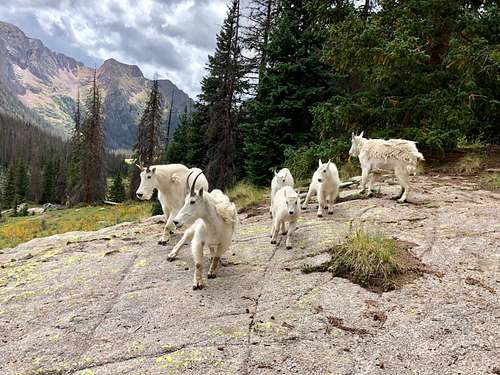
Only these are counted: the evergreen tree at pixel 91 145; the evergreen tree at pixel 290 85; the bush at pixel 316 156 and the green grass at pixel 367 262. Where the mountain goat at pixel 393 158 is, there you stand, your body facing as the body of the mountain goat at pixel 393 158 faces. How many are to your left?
1

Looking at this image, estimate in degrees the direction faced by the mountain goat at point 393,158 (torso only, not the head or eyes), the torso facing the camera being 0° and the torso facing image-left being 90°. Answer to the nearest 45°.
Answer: approximately 90°

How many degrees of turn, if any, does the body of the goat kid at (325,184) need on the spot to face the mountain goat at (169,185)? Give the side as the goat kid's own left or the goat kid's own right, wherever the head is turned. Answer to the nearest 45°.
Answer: approximately 90° to the goat kid's own right

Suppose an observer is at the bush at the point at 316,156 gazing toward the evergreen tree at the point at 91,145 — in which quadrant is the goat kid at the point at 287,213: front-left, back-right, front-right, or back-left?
back-left

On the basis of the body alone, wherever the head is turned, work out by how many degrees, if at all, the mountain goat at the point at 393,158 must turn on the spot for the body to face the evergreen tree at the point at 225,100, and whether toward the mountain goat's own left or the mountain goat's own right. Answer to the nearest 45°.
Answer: approximately 45° to the mountain goat's own right

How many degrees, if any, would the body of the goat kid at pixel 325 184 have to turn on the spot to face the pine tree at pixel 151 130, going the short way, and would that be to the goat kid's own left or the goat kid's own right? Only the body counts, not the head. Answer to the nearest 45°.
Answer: approximately 135° to the goat kid's own right

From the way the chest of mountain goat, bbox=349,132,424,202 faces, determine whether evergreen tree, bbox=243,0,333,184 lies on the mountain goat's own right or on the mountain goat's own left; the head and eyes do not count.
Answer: on the mountain goat's own right

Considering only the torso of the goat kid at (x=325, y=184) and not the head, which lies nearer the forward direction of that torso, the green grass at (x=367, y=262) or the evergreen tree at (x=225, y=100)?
the green grass

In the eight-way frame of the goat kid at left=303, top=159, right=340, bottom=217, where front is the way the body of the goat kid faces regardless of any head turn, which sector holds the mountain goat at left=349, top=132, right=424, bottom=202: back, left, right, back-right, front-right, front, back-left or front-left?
back-left

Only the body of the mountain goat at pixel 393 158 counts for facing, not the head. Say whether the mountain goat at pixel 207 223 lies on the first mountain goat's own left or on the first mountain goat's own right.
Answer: on the first mountain goat's own left

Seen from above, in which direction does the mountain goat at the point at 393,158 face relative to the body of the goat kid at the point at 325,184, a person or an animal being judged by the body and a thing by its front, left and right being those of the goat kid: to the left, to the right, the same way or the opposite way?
to the right

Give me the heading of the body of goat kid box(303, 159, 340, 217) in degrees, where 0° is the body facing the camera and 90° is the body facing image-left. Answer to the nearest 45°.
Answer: approximately 0°

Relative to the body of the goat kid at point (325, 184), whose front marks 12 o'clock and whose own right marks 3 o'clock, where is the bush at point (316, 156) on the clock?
The bush is roughly at 6 o'clock from the goat kid.

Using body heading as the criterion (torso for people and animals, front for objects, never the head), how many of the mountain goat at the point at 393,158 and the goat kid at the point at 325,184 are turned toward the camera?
1

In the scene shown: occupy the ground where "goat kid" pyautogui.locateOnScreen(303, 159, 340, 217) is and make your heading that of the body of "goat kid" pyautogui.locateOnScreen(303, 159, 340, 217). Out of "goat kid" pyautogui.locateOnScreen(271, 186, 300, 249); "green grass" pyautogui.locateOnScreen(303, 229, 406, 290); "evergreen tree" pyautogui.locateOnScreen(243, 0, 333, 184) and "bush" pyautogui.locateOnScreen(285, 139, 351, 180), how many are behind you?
2

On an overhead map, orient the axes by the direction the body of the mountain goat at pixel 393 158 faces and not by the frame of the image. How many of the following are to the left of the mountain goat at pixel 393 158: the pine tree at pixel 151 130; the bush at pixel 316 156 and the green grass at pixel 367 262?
1

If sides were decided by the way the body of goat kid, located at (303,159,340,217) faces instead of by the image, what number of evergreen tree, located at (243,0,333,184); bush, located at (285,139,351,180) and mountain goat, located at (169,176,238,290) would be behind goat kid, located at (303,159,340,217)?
2

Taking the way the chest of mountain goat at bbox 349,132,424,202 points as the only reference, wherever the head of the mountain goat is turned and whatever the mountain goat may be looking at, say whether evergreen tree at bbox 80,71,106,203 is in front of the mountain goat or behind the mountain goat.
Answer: in front
